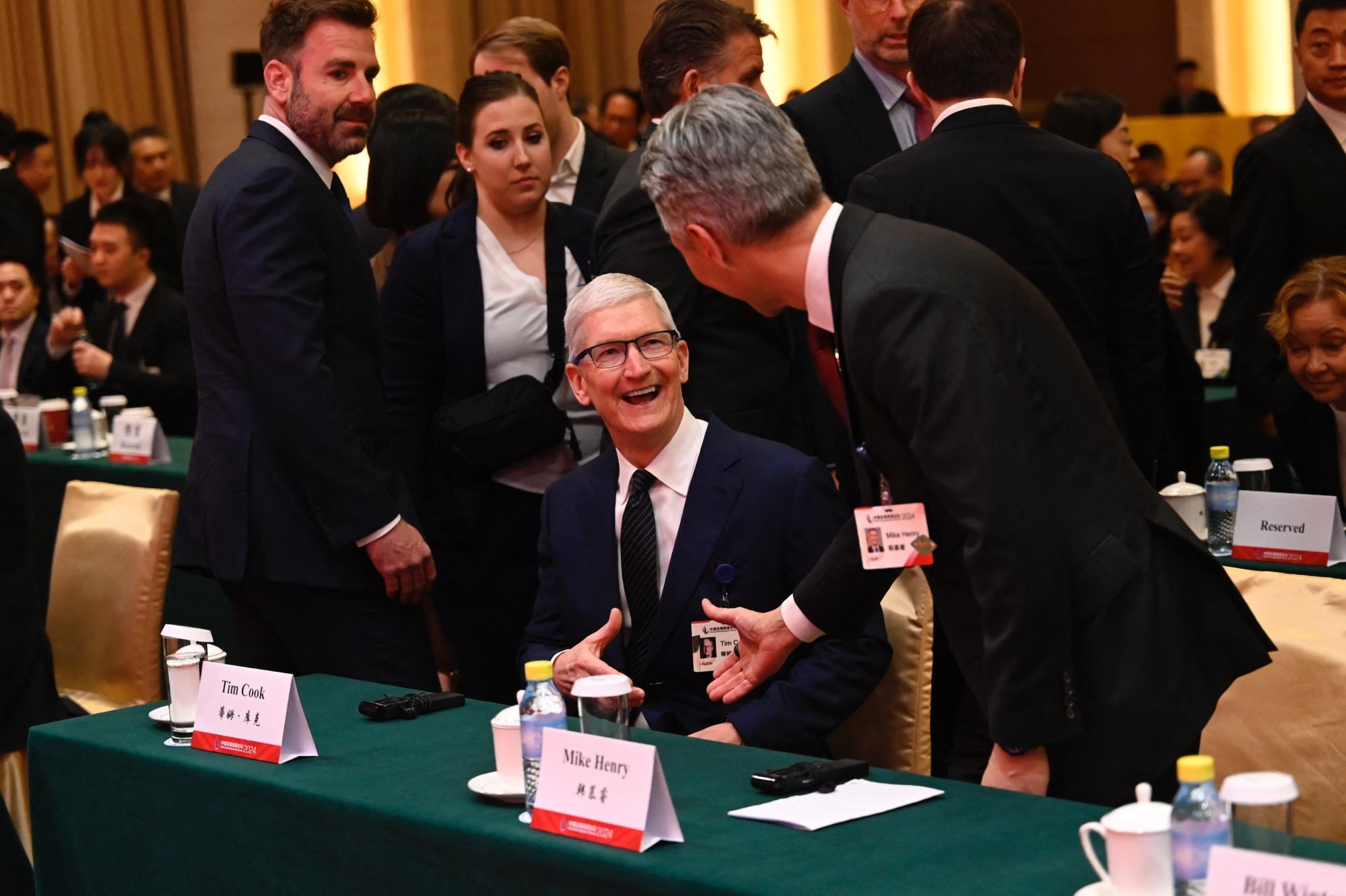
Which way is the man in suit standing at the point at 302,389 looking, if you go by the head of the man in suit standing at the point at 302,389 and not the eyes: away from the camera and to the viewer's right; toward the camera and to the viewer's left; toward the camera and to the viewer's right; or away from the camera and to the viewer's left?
toward the camera and to the viewer's right

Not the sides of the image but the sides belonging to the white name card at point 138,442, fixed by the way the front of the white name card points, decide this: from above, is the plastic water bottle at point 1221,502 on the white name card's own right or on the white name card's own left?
on the white name card's own left

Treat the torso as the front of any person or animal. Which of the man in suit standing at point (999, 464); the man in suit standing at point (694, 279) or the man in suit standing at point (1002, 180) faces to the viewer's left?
the man in suit standing at point (999, 464)

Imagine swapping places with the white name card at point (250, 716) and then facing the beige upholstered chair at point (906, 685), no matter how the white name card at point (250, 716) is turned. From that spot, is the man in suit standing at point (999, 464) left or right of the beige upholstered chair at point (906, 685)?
right

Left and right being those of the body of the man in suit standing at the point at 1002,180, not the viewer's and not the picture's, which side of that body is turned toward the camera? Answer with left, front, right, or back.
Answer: back

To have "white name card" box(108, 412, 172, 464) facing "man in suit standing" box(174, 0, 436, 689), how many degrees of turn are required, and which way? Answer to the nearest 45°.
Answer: approximately 45° to its left

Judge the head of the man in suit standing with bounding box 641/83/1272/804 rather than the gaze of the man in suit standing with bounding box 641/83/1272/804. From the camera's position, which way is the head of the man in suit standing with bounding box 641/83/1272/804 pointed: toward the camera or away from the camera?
away from the camera

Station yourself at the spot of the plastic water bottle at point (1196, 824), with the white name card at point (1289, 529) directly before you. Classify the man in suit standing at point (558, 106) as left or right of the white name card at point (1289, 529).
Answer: left

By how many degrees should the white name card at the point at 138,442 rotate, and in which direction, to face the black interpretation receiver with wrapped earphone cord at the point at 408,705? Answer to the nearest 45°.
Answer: approximately 45° to its left

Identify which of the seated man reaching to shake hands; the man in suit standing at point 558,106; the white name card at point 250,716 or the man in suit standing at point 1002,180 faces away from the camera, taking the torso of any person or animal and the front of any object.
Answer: the man in suit standing at point 1002,180

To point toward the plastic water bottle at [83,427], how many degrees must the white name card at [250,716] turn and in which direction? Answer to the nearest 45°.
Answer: approximately 135° to its right

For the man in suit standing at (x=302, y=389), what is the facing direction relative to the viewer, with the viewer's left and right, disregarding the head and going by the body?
facing to the right of the viewer

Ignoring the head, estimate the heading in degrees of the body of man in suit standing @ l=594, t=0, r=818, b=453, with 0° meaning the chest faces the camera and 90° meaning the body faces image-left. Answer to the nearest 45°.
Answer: approximately 270°
